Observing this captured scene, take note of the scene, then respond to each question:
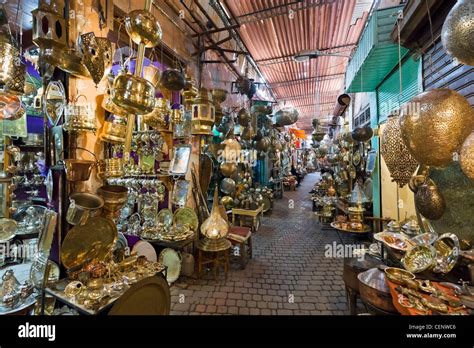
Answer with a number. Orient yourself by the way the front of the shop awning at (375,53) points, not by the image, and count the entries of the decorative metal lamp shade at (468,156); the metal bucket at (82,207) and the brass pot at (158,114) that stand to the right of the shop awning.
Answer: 0

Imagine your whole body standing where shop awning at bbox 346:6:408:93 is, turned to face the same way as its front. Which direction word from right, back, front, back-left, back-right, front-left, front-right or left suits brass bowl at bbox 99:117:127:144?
front-left

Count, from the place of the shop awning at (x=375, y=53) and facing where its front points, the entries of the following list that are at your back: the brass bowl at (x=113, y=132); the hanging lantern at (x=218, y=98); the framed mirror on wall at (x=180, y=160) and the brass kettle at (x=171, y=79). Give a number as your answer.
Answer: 0

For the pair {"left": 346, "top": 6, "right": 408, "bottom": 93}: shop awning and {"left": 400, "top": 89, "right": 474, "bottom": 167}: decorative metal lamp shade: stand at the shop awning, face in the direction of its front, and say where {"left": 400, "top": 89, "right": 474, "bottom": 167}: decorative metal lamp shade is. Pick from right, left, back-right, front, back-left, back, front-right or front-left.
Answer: left

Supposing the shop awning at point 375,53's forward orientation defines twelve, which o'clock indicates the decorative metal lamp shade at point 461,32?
The decorative metal lamp shade is roughly at 9 o'clock from the shop awning.

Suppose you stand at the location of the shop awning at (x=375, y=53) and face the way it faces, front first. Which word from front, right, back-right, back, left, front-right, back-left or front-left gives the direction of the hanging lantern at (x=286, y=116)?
front-right

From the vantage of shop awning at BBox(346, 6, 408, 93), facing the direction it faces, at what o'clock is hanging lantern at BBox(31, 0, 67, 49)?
The hanging lantern is roughly at 10 o'clock from the shop awning.

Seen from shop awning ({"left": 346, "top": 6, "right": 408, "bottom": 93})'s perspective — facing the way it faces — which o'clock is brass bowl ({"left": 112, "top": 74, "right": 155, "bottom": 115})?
The brass bowl is roughly at 10 o'clock from the shop awning.

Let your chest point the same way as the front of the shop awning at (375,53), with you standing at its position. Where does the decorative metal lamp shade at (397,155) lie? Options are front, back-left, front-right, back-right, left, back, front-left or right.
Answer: left

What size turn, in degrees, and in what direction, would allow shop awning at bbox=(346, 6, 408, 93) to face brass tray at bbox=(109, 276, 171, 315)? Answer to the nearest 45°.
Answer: approximately 45° to its left

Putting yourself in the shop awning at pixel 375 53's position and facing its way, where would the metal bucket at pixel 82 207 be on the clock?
The metal bucket is roughly at 10 o'clock from the shop awning.

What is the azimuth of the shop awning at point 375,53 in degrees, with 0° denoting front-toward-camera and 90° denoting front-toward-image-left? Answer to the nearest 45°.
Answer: approximately 90°

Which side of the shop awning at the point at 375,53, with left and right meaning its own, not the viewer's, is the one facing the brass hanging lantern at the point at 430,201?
left
